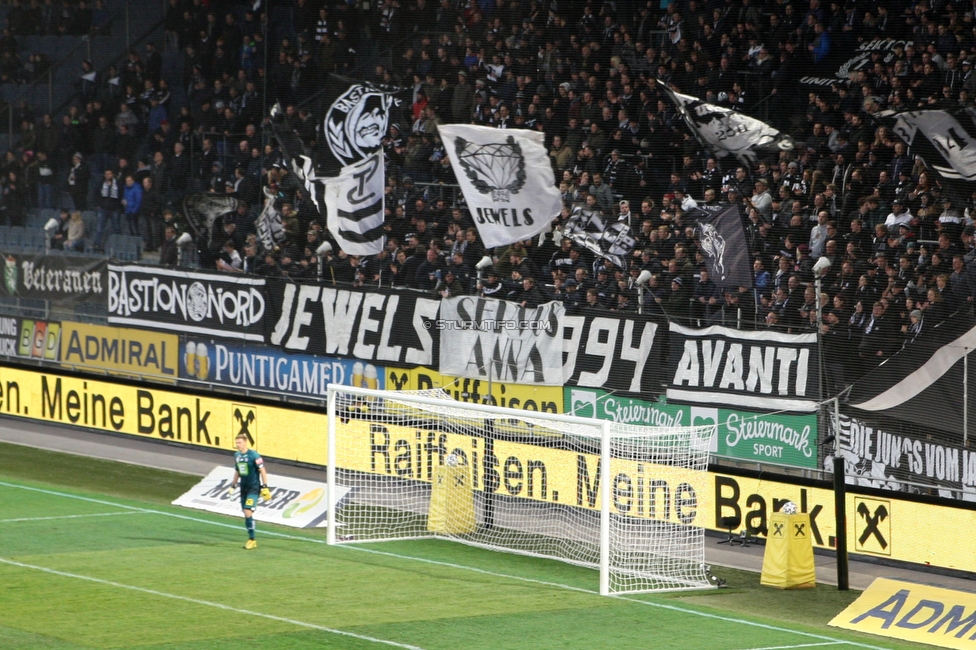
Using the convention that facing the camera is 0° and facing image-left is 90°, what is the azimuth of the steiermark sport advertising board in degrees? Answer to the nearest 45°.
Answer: approximately 45°

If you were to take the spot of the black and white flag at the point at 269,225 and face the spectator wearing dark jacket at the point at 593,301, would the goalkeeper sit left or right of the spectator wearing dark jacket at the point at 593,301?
right

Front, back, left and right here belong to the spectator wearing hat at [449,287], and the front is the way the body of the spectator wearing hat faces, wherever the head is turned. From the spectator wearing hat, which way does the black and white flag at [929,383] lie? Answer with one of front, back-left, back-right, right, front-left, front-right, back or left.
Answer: front-left

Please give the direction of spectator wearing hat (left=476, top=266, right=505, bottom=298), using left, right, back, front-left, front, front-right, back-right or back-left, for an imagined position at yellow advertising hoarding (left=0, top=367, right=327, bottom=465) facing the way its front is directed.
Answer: left

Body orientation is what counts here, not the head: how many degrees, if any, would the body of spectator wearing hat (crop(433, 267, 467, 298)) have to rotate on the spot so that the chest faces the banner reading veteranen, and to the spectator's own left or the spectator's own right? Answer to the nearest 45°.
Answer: approximately 135° to the spectator's own right

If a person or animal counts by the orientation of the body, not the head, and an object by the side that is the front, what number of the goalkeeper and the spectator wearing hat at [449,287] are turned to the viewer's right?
0

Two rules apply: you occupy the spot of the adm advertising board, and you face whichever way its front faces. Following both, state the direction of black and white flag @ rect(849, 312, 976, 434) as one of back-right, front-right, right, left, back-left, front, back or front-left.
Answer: back-right

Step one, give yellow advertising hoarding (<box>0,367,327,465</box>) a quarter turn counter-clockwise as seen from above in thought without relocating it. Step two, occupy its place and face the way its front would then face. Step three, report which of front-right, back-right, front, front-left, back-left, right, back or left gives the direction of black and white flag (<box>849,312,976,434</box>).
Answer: front

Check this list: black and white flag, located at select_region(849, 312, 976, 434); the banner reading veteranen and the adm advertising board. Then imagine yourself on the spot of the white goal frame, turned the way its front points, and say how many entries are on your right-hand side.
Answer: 1

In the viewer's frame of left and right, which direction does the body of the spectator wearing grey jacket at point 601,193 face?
facing the viewer and to the left of the viewer

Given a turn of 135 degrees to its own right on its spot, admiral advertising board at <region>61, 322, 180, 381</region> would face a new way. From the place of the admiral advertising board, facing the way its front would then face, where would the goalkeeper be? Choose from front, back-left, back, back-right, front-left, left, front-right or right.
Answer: back
